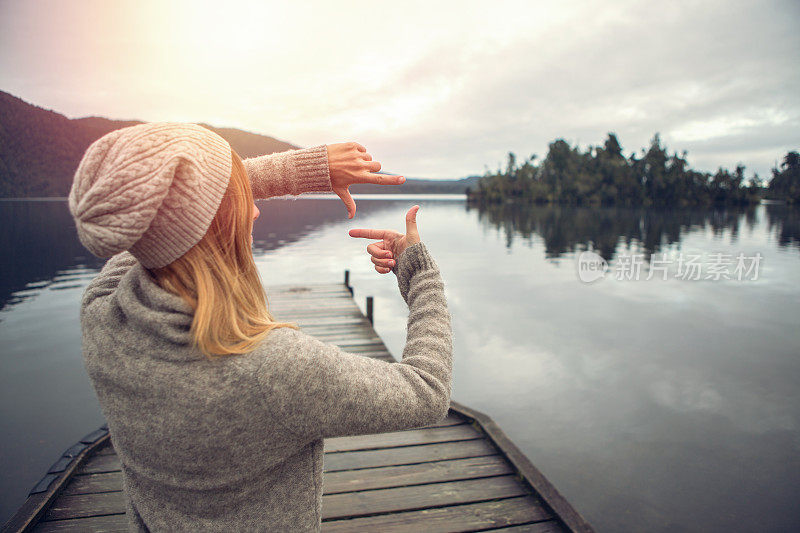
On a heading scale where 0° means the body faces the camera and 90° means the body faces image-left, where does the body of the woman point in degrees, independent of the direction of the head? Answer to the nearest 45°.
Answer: approximately 225°

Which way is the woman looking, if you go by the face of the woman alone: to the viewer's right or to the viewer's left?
to the viewer's right
